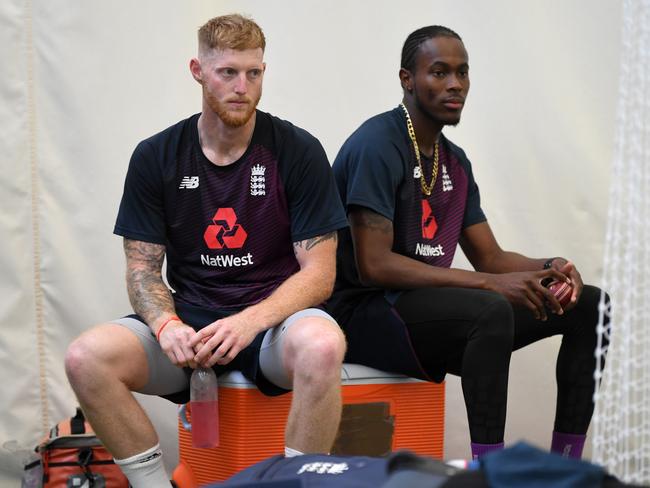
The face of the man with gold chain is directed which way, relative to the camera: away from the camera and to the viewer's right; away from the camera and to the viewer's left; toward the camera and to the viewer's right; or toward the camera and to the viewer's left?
toward the camera and to the viewer's right

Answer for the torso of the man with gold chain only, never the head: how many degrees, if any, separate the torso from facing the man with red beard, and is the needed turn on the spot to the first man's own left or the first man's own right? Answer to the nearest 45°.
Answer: approximately 135° to the first man's own right

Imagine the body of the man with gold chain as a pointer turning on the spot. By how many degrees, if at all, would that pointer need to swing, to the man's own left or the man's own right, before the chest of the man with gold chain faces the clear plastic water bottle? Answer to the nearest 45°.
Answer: approximately 90° to the man's own right

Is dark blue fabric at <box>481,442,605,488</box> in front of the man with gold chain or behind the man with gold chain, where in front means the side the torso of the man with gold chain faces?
in front

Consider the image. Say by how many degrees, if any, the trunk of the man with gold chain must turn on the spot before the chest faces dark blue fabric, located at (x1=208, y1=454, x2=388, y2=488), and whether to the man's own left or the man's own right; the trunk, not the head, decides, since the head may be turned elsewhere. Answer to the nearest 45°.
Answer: approximately 45° to the man's own right

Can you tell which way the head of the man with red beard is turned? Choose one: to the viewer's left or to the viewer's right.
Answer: to the viewer's right

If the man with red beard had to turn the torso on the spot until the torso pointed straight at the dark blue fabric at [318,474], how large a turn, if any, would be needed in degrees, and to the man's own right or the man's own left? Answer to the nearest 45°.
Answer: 0° — they already face it

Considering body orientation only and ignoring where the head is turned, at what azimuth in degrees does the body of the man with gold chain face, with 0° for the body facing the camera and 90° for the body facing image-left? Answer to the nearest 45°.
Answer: approximately 315°

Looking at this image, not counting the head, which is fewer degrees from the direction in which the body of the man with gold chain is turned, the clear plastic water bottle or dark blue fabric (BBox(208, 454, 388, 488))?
the dark blue fabric

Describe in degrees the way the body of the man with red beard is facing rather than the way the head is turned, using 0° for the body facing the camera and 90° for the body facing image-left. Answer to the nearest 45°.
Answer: approximately 0°

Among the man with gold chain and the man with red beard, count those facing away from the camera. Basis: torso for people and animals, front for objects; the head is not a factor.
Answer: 0

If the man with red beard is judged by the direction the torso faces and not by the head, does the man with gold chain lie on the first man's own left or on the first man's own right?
on the first man's own left
